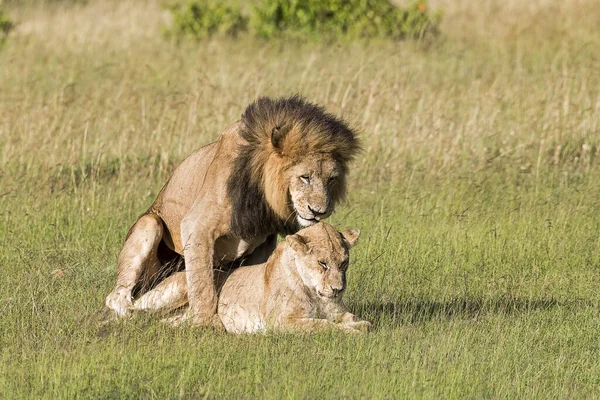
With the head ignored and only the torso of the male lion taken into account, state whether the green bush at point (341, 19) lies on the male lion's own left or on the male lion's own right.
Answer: on the male lion's own left

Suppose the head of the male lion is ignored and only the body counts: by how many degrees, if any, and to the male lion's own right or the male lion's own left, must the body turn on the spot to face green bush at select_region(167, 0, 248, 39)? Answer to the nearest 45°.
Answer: approximately 135° to the male lion's own left

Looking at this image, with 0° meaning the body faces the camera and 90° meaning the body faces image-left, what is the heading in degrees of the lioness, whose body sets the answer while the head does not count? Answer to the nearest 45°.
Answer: approximately 315°

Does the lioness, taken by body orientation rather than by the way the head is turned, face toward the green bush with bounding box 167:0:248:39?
no

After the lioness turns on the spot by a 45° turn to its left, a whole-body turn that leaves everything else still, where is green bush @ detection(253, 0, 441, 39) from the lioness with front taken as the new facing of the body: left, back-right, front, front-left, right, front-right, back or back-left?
left

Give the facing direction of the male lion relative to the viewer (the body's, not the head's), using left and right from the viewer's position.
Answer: facing the viewer and to the right of the viewer

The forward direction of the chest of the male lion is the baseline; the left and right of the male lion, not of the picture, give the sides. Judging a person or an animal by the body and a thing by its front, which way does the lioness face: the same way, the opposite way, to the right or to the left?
the same way
